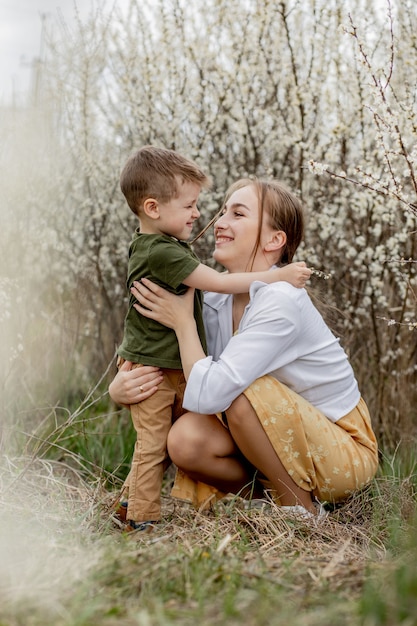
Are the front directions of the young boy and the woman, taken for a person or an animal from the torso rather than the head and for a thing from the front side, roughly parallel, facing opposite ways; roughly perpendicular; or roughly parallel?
roughly parallel, facing opposite ways

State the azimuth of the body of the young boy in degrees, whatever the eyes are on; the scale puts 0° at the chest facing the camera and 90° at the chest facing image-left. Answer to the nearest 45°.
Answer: approximately 270°

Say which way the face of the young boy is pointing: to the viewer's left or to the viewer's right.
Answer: to the viewer's right

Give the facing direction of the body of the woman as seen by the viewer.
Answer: to the viewer's left
